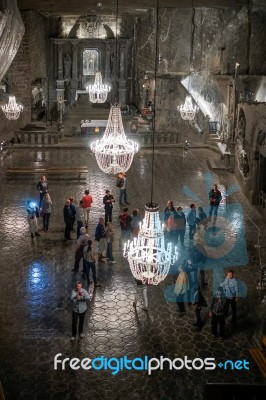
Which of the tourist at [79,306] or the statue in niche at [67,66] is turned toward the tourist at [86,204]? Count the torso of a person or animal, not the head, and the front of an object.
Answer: the statue in niche

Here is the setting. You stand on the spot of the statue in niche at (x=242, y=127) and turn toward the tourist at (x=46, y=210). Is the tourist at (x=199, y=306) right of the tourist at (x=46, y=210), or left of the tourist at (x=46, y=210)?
left

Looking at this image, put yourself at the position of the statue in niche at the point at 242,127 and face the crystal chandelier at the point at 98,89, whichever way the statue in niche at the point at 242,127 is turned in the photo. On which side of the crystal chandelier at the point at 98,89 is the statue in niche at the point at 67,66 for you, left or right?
right

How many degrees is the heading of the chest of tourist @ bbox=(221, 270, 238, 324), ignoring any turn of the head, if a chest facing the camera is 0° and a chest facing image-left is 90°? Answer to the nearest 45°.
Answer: approximately 0°

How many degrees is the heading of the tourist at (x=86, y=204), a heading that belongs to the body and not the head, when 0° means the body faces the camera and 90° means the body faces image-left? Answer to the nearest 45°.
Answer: approximately 180°

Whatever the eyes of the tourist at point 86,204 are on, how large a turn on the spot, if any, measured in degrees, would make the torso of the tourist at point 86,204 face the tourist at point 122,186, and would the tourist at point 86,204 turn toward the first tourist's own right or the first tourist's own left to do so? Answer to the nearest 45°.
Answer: approximately 45° to the first tourist's own right

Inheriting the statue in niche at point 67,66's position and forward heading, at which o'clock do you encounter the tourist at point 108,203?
The tourist is roughly at 12 o'clock from the statue in niche.
